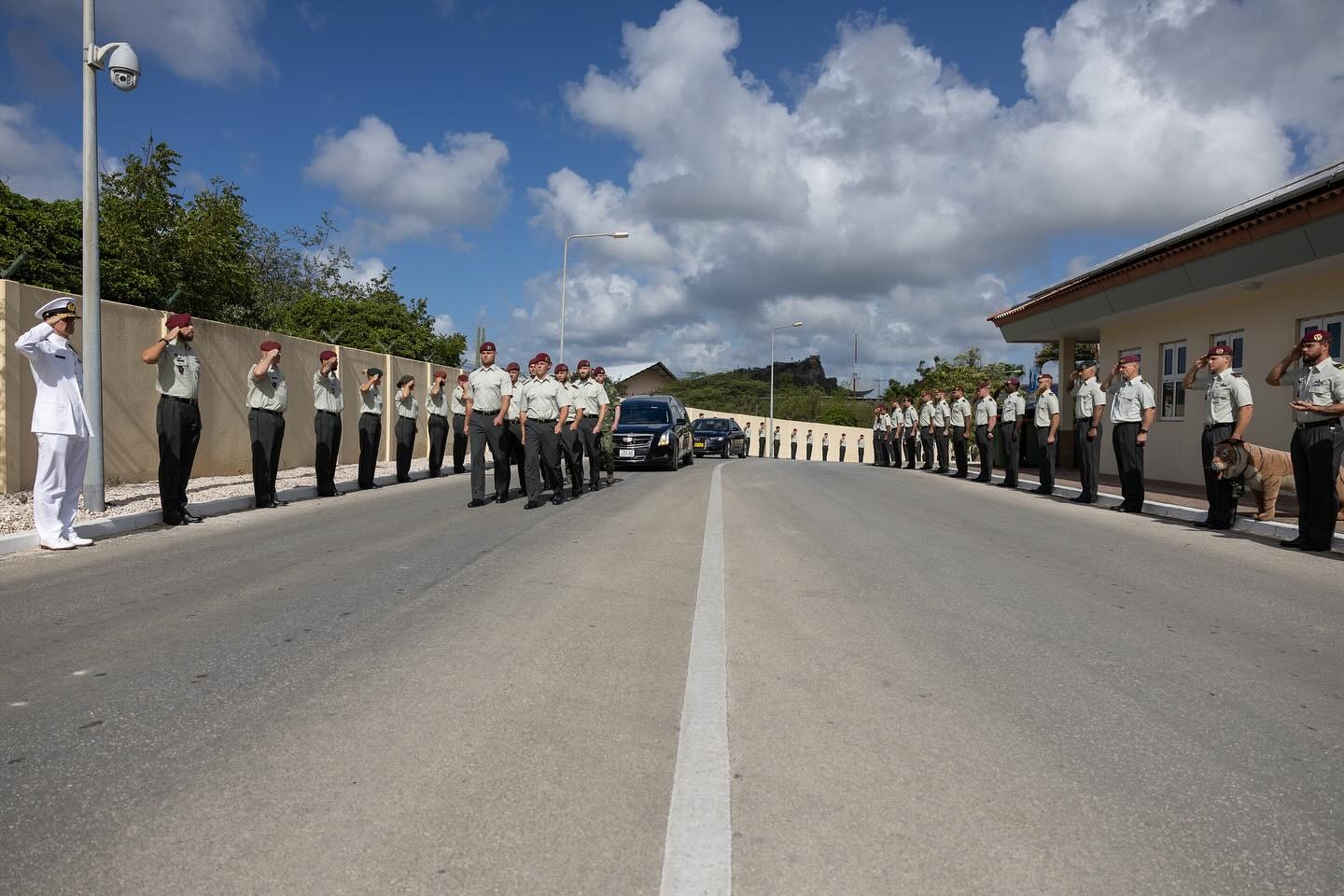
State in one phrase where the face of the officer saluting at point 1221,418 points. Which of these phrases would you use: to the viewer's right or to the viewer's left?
to the viewer's left

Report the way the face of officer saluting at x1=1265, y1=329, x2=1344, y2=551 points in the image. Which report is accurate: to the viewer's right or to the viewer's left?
to the viewer's left

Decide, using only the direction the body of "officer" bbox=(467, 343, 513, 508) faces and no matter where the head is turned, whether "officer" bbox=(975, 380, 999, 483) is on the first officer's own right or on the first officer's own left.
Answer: on the first officer's own left

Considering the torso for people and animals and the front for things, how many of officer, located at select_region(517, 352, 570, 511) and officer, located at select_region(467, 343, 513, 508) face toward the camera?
2

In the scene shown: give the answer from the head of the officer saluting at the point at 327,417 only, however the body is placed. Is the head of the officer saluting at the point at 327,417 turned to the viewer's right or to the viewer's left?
to the viewer's right

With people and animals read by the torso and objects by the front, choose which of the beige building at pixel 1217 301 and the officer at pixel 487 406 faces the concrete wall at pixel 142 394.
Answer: the beige building

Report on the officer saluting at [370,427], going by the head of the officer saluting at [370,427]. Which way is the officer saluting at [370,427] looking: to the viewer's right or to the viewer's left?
to the viewer's right

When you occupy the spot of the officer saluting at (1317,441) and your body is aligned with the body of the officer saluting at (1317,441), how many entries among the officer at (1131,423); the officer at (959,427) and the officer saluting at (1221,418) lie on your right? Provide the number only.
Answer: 3

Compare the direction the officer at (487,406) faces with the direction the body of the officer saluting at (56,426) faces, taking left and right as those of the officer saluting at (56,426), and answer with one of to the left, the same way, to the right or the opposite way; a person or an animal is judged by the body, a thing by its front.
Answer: to the right

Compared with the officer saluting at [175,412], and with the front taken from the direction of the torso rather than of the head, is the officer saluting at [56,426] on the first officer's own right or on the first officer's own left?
on the first officer's own right

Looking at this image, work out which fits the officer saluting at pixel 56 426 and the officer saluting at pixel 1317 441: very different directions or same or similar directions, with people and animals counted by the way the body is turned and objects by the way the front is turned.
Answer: very different directions

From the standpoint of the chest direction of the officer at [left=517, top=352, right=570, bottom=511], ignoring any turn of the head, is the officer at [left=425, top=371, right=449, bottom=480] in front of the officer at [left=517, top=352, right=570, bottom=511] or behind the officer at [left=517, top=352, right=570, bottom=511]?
behind

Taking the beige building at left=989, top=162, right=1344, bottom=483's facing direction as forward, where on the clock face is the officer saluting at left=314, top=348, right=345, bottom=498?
The officer saluting is roughly at 12 o'clock from the beige building.
